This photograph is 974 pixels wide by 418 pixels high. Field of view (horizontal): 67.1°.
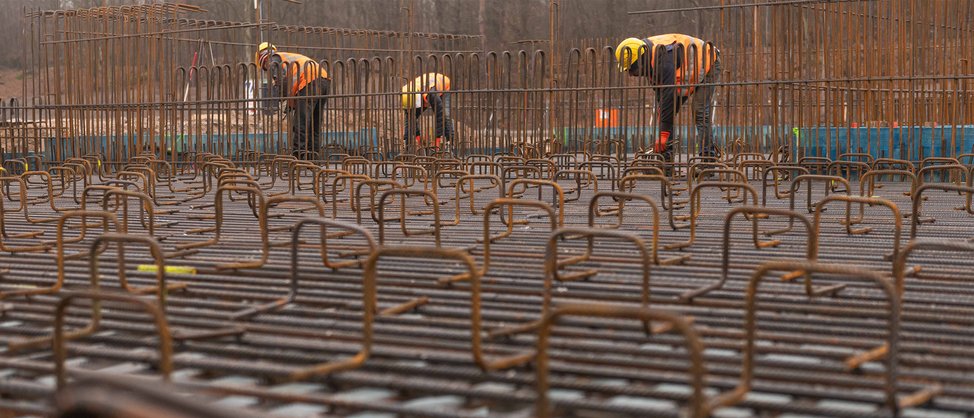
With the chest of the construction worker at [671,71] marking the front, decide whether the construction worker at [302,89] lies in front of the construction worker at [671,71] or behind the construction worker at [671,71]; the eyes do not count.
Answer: in front

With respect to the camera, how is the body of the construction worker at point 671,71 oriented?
to the viewer's left

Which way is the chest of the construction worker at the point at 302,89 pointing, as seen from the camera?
to the viewer's left

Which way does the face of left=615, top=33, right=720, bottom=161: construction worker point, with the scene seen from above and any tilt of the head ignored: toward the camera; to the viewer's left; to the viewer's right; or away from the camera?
to the viewer's left

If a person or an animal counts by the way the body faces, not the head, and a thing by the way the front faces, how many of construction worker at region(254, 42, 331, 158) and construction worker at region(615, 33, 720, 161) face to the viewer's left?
2

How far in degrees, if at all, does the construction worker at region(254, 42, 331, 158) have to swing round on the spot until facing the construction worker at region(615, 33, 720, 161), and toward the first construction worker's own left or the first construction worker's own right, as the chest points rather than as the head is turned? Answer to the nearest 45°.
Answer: approximately 135° to the first construction worker's own left
